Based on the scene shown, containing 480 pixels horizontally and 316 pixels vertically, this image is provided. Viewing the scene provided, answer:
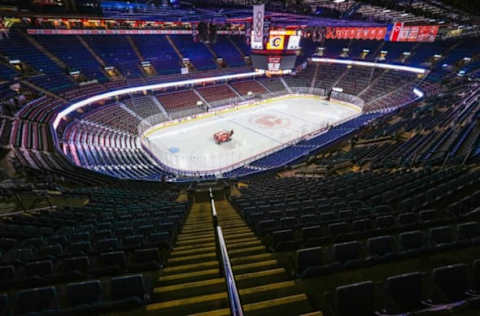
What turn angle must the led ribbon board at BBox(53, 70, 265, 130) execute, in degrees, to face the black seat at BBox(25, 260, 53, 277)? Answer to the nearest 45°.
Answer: approximately 45° to its right

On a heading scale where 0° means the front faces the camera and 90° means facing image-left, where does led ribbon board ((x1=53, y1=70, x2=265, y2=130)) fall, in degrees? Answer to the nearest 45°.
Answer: approximately 315°

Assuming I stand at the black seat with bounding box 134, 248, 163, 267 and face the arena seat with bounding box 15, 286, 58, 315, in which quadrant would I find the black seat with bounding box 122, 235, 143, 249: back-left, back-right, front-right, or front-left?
back-right

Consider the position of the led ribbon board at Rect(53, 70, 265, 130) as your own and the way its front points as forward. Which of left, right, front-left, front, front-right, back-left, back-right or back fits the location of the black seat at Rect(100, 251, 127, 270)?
front-right

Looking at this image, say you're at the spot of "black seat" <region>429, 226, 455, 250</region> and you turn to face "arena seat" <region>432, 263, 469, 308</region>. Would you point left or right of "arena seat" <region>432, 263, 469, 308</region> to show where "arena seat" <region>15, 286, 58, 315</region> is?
right

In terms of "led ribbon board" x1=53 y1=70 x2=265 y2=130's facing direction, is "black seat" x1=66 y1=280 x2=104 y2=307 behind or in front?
in front

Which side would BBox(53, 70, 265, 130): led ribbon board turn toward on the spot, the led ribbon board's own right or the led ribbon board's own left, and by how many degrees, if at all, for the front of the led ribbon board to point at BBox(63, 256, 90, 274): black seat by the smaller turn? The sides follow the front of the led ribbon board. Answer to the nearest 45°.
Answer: approximately 45° to the led ribbon board's own right

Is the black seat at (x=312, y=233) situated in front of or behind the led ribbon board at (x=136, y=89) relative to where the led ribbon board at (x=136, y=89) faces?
in front
